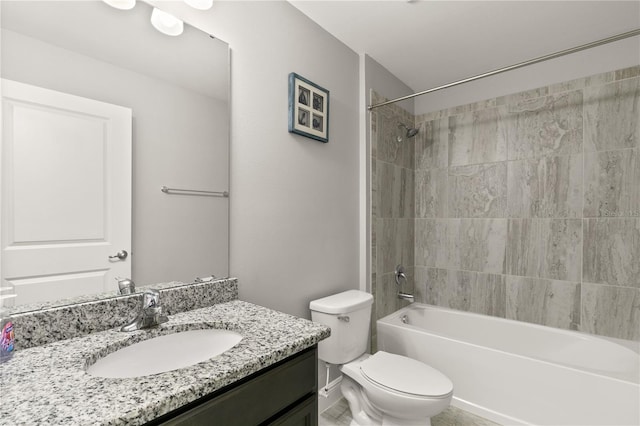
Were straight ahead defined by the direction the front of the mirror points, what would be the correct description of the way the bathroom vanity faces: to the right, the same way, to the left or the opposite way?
the same way

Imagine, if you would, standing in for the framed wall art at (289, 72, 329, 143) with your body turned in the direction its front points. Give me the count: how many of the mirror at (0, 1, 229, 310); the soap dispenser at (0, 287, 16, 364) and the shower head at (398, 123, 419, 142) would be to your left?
1

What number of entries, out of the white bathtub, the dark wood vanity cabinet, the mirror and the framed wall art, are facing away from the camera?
0

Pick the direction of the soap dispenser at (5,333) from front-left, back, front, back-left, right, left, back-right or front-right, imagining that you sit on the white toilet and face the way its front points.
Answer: right

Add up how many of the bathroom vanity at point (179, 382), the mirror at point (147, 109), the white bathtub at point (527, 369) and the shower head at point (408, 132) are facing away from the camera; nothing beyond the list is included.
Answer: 0

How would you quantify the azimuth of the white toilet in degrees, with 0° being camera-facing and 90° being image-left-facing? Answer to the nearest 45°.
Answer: approximately 315°

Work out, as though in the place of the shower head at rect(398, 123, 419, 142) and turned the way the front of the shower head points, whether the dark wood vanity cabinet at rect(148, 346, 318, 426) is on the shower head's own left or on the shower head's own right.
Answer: on the shower head's own right

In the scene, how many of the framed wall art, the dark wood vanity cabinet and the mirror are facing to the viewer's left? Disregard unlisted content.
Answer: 0

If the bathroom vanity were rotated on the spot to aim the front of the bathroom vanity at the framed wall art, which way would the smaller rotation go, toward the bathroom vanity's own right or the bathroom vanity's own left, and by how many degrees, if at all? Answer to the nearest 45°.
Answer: approximately 90° to the bathroom vanity's own left

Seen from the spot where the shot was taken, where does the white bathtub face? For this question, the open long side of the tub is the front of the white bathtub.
facing the viewer and to the left of the viewer
